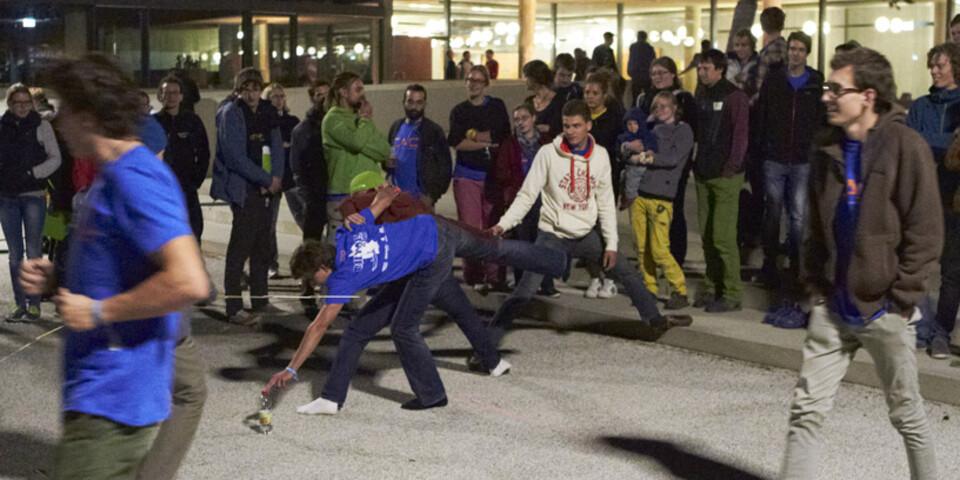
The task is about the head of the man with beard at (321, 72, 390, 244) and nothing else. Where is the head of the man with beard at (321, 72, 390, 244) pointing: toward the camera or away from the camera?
toward the camera

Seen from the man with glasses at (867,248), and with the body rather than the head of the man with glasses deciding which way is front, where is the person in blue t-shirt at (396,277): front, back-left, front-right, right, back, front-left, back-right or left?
right

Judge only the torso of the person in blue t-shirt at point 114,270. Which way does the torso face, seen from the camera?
to the viewer's left

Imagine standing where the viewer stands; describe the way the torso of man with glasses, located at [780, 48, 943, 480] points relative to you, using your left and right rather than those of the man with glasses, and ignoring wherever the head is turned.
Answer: facing the viewer and to the left of the viewer

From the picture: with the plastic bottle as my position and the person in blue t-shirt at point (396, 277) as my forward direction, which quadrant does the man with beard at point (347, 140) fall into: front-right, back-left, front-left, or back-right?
front-left

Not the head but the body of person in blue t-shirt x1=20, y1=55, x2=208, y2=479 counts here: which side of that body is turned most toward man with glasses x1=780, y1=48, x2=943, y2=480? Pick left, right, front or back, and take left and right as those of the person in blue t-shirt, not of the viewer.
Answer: back

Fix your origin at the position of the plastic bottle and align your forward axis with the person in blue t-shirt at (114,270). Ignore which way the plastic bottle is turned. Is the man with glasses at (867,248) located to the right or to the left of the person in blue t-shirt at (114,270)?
left

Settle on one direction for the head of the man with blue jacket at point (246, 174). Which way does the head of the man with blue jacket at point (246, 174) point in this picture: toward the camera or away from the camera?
toward the camera

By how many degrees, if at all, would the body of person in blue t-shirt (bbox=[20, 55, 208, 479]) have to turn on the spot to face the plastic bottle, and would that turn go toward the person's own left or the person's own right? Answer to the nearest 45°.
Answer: approximately 90° to the person's own right

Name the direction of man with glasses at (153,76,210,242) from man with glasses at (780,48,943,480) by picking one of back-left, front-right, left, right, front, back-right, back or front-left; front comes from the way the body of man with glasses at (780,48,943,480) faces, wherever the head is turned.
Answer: right

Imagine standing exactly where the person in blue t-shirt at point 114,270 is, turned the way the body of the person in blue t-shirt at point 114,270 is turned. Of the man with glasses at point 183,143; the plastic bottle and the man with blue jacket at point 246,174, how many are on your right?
3

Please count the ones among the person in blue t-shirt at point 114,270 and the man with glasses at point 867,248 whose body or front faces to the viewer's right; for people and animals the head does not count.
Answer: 0
